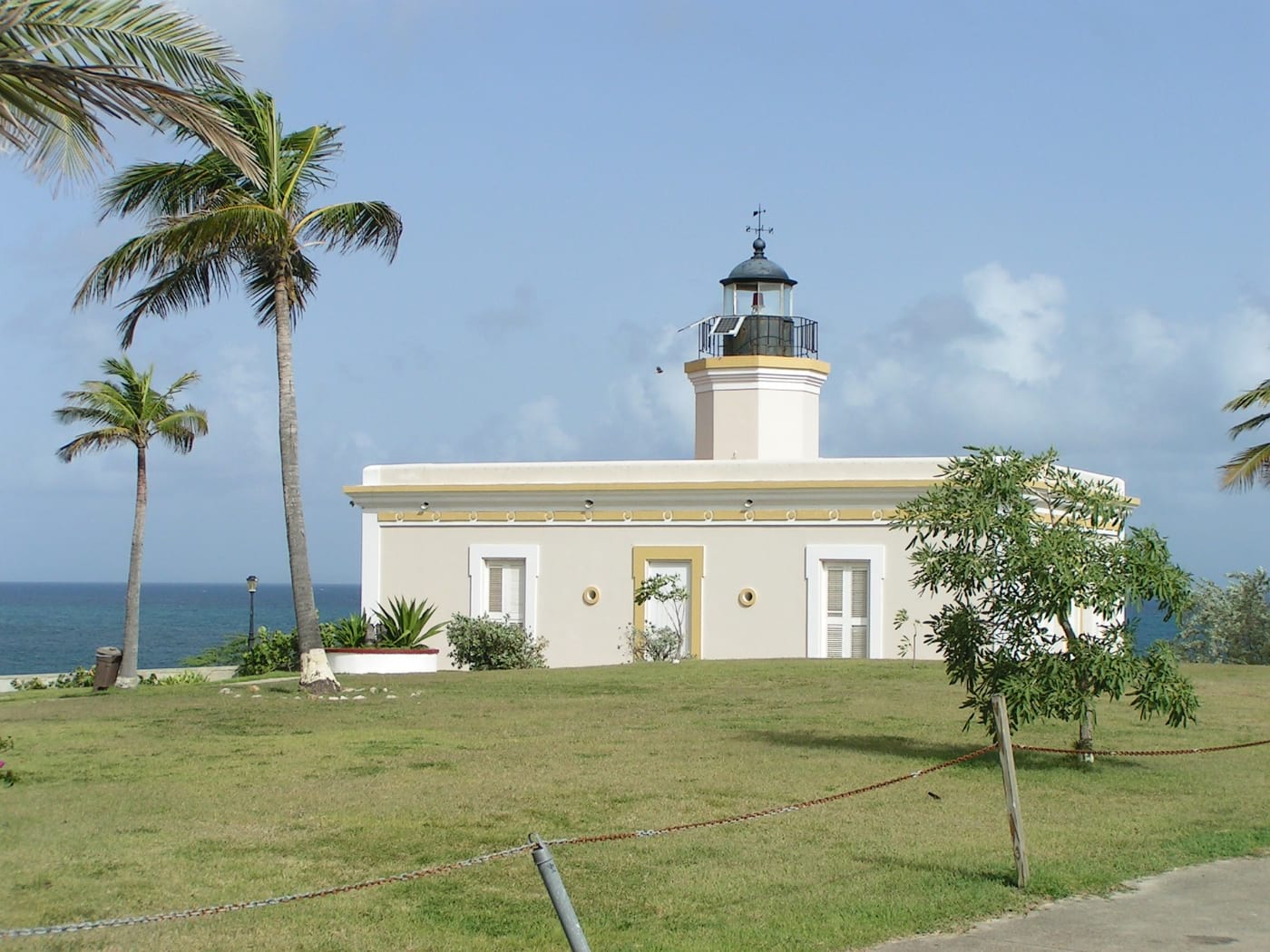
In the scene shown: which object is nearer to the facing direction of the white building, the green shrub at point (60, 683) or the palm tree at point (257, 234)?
the palm tree

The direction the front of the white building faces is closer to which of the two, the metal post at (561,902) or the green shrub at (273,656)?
the metal post

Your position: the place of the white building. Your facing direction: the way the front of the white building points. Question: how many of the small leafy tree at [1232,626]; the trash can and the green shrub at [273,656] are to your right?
2

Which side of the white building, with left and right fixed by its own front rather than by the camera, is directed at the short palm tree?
right

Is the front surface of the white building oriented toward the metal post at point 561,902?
yes

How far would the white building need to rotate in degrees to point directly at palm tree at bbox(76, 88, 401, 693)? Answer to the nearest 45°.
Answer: approximately 45° to its right

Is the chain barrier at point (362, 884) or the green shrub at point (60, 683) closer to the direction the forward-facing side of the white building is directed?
the chain barrier

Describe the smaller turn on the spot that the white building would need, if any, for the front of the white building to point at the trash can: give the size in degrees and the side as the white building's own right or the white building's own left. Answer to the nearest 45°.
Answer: approximately 90° to the white building's own right

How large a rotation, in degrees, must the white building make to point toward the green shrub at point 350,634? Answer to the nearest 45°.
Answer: approximately 90° to its right

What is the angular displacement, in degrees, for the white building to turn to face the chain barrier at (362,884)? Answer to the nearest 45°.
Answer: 0° — it already faces it

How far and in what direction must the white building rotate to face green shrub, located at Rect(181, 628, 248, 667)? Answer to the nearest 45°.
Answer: approximately 135° to its right

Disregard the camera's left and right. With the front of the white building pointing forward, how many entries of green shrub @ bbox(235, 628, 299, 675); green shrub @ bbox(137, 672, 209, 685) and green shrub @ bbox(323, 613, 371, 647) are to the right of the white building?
3

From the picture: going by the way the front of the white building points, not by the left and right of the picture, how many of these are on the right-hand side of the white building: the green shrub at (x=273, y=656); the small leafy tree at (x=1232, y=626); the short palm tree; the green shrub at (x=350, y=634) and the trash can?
4

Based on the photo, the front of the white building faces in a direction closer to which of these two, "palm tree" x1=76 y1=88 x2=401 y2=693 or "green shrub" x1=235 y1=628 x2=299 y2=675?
the palm tree

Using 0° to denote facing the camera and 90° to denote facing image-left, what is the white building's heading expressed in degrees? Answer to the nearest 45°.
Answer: approximately 0°

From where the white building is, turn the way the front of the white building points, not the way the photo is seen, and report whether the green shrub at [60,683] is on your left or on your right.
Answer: on your right

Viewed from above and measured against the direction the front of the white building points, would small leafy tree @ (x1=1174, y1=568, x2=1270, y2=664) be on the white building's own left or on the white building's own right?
on the white building's own left
